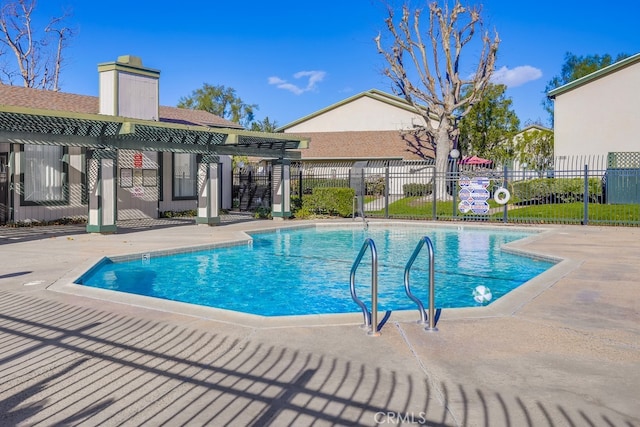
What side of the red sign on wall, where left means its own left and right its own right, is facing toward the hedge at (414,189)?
left

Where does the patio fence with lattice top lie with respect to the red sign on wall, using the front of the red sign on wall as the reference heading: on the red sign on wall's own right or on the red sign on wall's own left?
on the red sign on wall's own left

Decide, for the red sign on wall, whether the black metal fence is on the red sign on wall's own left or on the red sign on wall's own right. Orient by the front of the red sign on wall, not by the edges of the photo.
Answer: on the red sign on wall's own left

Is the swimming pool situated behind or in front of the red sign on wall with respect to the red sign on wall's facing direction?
in front

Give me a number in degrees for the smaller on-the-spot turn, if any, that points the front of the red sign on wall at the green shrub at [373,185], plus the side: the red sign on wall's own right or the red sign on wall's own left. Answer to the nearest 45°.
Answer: approximately 135° to the red sign on wall's own left

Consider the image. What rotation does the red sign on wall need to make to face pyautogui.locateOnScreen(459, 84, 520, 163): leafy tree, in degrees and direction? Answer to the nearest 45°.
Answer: approximately 135° to its left

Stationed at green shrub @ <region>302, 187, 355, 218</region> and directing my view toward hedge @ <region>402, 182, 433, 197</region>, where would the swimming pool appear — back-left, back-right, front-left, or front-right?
back-right

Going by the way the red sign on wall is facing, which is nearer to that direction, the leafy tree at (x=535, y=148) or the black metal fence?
the black metal fence

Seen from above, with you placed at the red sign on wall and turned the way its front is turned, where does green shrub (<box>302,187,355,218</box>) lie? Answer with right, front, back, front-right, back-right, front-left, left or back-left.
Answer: left

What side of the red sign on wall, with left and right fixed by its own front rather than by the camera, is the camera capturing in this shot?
front

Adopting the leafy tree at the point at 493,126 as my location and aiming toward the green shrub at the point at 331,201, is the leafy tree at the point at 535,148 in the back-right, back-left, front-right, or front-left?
back-left

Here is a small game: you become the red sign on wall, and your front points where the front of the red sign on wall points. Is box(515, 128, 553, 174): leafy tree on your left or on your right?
on your left
